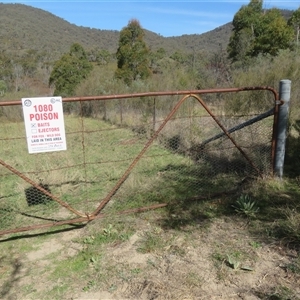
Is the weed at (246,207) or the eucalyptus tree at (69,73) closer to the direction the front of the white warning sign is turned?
the weed

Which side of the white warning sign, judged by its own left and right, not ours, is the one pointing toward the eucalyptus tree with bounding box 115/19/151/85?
back

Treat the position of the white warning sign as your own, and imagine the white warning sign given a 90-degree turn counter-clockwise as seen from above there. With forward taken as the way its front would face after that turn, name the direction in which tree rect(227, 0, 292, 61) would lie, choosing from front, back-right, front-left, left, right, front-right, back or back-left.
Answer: front-left

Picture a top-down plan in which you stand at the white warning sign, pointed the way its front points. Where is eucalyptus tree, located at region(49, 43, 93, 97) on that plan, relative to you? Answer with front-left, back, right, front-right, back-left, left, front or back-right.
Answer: back

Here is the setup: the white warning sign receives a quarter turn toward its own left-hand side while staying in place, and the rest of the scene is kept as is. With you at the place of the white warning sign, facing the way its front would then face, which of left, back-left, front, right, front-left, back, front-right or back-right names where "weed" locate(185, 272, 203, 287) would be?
front-right

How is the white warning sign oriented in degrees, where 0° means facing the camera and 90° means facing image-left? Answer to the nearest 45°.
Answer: approximately 0°

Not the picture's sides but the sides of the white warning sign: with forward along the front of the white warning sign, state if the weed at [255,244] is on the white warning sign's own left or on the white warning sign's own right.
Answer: on the white warning sign's own left

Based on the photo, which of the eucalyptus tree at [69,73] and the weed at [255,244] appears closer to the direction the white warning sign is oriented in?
the weed

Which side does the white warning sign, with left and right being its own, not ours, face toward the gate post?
left
